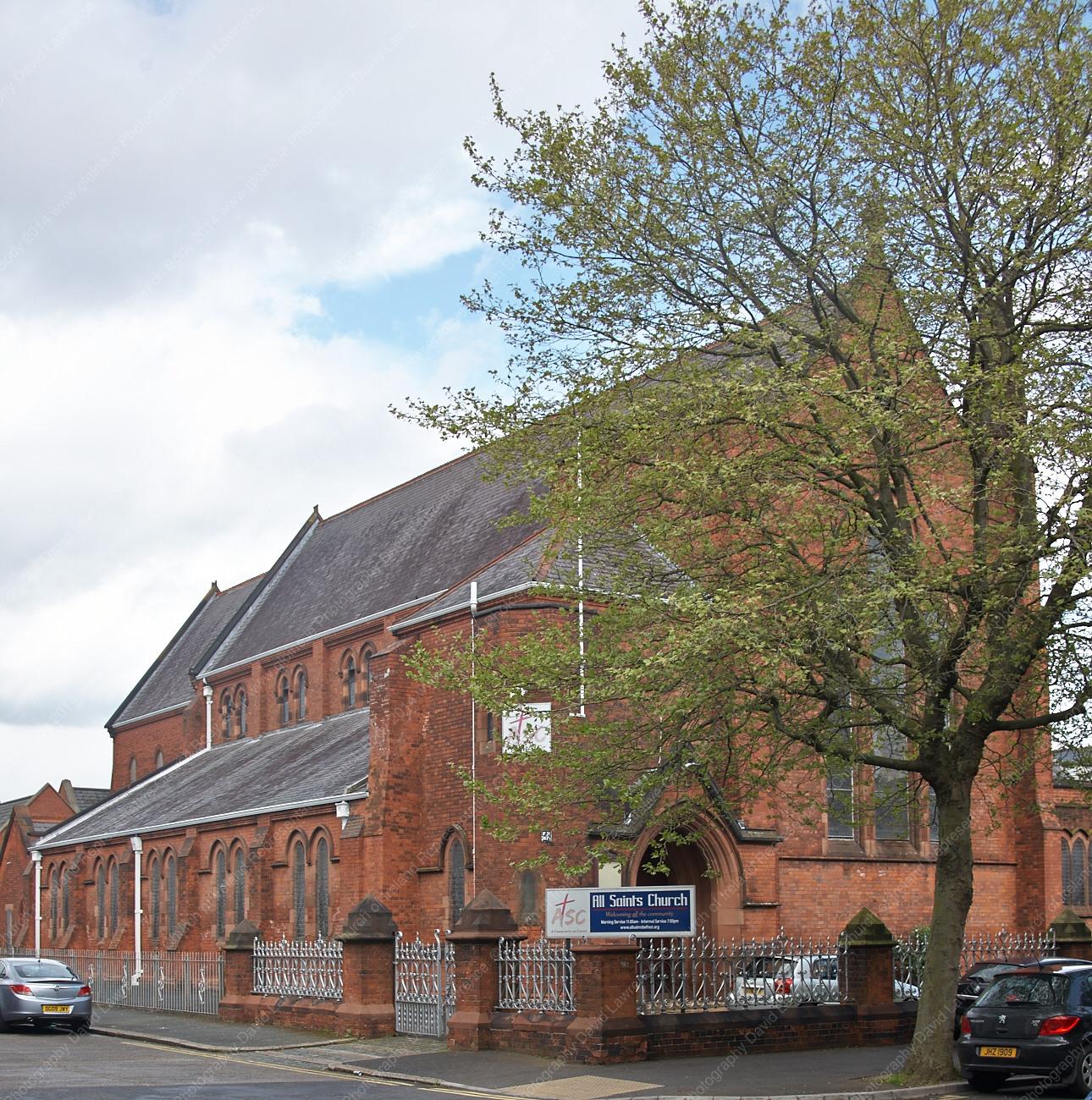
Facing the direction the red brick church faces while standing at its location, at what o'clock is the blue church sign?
The blue church sign is roughly at 1 o'clock from the red brick church.

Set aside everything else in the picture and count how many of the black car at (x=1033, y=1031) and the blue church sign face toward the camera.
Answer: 1

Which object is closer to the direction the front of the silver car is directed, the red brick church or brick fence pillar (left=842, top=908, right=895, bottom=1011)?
the red brick church

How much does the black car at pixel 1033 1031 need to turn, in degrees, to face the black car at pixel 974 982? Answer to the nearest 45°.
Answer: approximately 45° to its left

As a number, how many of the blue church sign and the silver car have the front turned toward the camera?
1

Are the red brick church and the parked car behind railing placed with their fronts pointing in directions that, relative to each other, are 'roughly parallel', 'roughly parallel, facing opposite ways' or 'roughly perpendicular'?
roughly perpendicular
